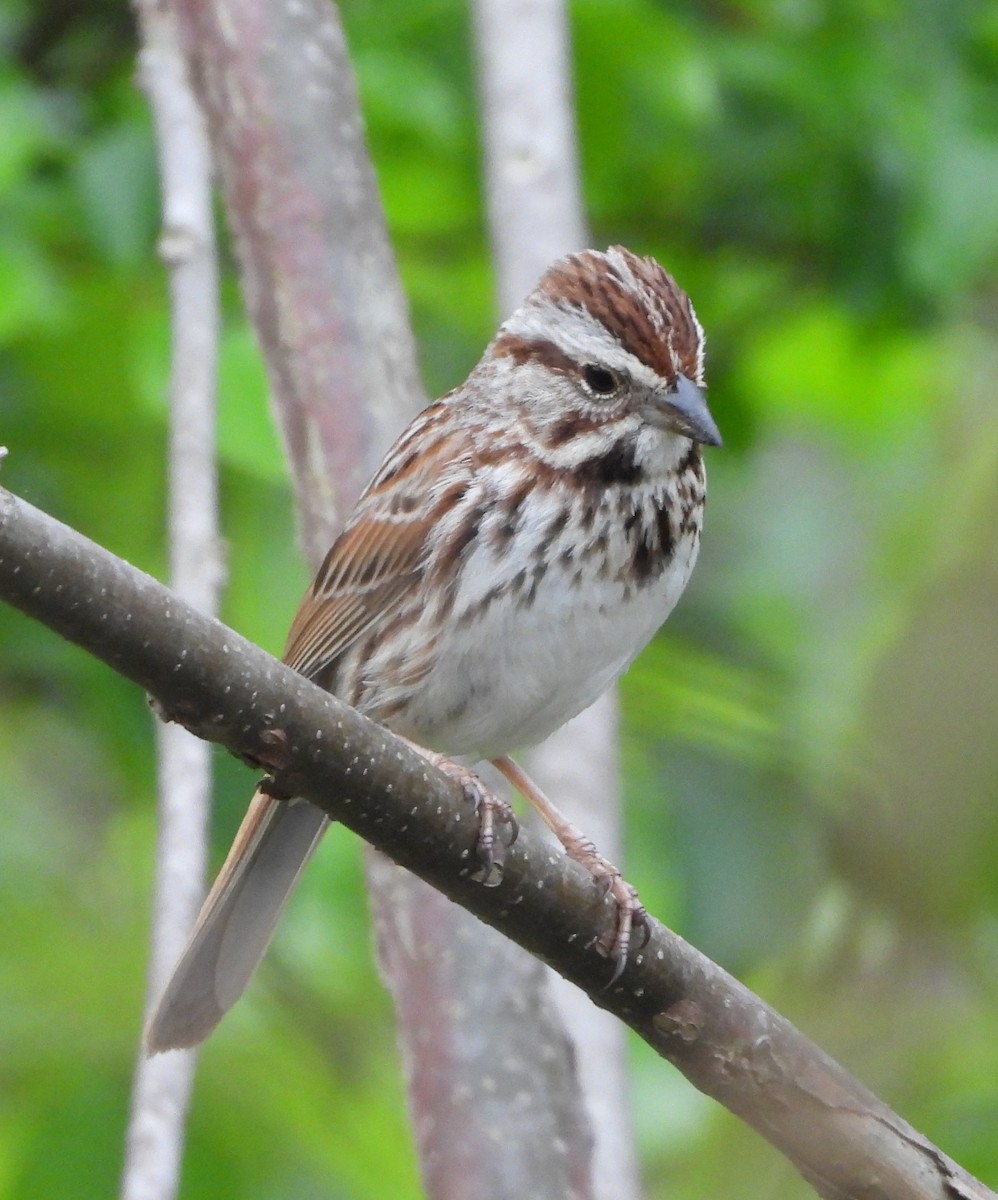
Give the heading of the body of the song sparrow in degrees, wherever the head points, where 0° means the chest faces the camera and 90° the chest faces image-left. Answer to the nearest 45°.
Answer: approximately 315°
